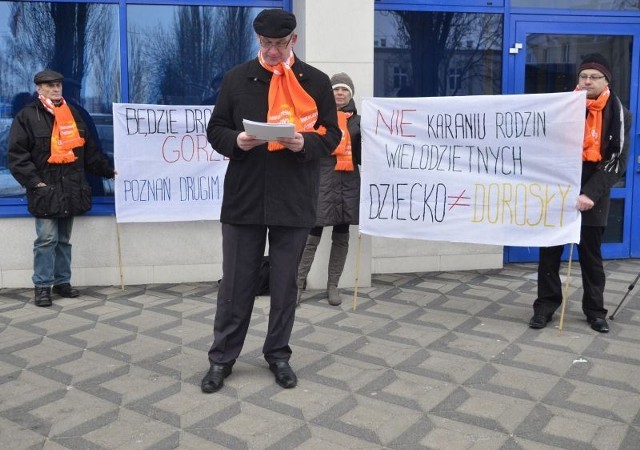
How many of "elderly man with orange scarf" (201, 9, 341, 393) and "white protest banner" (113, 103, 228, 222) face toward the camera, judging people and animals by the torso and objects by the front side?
2

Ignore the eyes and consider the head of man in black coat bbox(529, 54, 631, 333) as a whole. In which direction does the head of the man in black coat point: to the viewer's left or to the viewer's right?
to the viewer's left

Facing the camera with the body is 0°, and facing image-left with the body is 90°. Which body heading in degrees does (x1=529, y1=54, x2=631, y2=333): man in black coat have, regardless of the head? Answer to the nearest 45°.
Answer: approximately 45°

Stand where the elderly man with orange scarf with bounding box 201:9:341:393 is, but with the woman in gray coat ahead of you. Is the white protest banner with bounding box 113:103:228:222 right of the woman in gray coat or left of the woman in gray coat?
left

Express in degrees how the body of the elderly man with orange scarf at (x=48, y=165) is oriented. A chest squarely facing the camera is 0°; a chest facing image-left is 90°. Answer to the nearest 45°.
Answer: approximately 315°

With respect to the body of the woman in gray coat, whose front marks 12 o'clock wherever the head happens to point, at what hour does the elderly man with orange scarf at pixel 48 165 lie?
The elderly man with orange scarf is roughly at 3 o'clock from the woman in gray coat.

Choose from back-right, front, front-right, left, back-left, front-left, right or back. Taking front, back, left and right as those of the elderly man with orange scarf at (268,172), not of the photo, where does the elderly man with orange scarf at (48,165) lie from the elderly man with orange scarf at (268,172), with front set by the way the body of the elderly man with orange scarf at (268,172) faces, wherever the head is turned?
back-right

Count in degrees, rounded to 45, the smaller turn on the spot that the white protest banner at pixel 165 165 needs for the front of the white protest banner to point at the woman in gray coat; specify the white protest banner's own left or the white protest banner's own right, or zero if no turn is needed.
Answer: approximately 45° to the white protest banner's own left

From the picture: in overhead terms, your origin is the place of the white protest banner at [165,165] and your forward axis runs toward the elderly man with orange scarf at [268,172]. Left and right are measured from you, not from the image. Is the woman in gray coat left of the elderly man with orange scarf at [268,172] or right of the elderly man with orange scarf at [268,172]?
left
